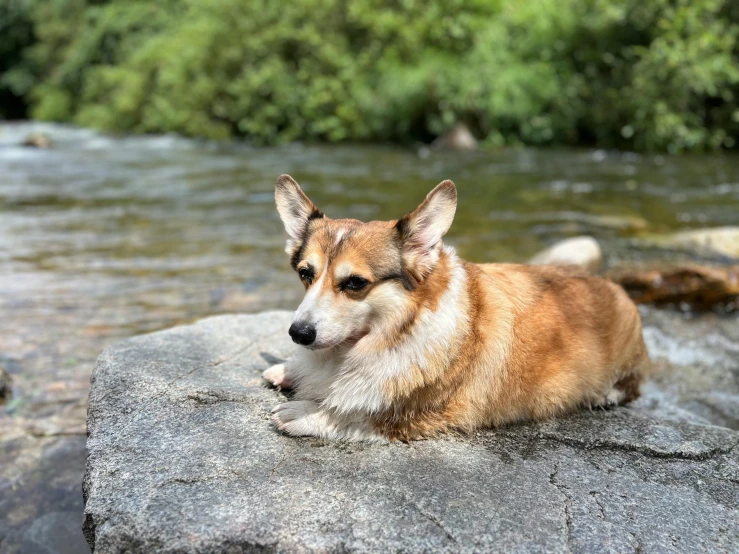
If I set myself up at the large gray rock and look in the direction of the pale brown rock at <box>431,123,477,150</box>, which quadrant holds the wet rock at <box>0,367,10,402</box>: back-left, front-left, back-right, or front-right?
front-left

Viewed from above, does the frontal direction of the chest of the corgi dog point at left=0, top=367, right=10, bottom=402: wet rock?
no

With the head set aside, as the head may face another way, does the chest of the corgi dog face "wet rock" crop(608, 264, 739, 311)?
no

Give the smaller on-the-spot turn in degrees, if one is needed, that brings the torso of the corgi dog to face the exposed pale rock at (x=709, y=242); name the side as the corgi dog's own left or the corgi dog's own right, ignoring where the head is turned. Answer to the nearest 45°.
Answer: approximately 180°

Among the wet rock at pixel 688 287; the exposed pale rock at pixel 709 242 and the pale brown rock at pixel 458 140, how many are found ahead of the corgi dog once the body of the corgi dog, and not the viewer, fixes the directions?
0

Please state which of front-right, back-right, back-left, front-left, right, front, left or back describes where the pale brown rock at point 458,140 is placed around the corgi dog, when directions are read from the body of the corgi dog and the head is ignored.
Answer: back-right

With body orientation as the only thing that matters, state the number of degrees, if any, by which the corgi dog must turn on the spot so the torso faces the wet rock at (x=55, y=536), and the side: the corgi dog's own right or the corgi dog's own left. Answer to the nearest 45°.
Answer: approximately 45° to the corgi dog's own right

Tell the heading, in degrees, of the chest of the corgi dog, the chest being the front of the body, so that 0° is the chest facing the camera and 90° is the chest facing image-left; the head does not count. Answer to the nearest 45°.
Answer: approximately 45°

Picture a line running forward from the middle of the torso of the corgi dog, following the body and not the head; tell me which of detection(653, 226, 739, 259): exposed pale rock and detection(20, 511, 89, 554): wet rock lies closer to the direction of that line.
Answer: the wet rock

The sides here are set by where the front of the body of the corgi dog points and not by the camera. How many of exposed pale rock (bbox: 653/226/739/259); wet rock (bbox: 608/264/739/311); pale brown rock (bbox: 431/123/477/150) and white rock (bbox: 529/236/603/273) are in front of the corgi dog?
0

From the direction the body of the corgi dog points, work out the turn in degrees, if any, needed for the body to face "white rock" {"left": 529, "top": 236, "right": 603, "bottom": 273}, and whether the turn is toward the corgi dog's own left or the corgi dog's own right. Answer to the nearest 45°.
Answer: approximately 135° to the corgi dog's own right

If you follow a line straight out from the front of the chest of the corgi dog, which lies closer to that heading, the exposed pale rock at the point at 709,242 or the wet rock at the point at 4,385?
the wet rock
